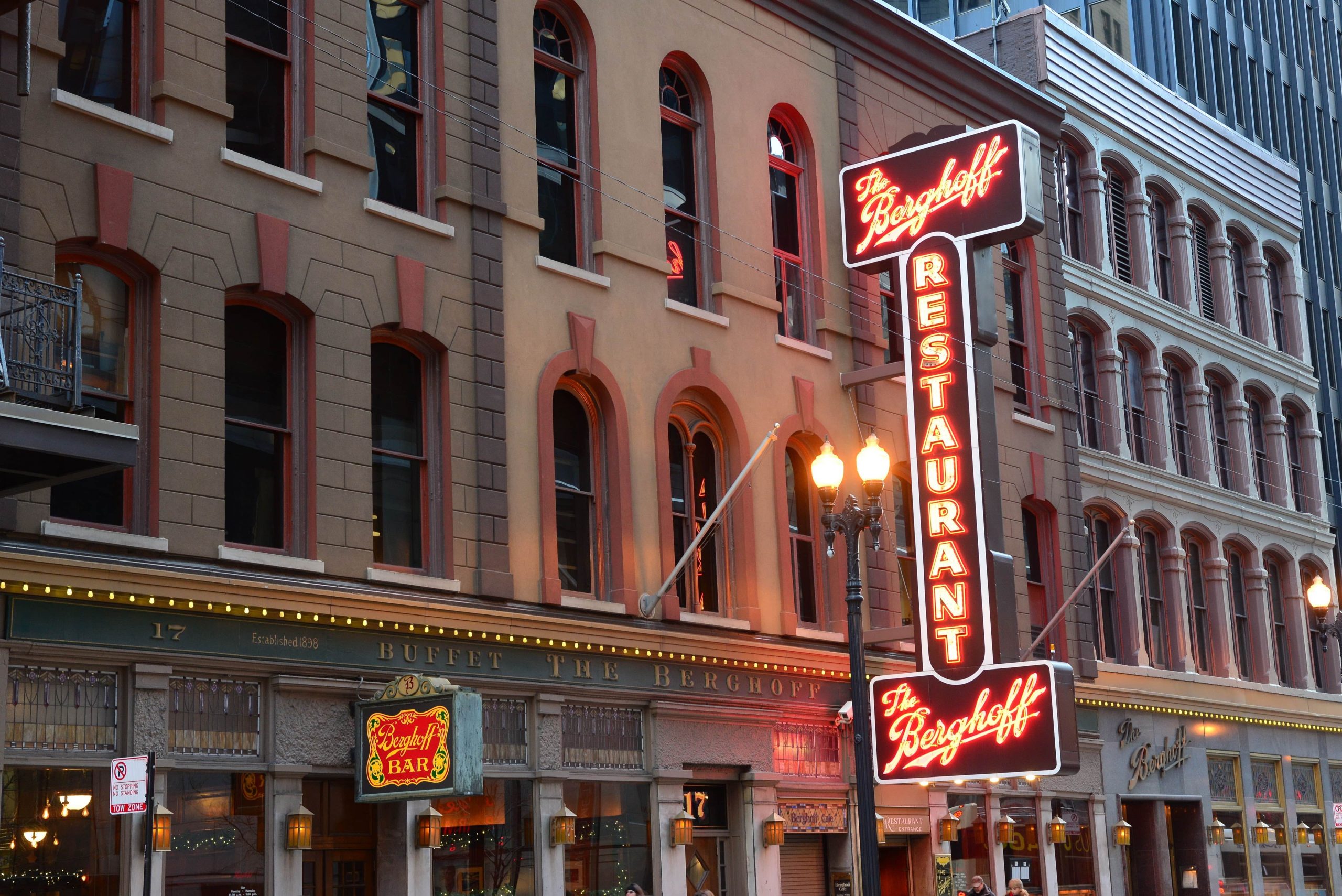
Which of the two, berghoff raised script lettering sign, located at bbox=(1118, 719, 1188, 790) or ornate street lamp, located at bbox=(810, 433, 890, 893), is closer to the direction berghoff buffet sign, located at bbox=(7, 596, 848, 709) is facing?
the ornate street lamp

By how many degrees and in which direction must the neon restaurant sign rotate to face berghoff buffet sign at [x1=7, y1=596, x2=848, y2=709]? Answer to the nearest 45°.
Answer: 0° — it already faces it

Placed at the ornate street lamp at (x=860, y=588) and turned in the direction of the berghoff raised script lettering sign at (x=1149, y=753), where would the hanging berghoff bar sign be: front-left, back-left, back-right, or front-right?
back-left

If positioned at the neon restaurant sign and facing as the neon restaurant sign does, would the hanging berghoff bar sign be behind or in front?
in front

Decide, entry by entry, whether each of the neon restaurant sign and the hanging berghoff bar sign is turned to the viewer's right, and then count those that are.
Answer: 0

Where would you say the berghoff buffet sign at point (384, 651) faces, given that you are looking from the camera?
facing the viewer and to the right of the viewer

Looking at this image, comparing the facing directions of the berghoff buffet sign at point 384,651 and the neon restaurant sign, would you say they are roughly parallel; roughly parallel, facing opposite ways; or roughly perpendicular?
roughly perpendicular

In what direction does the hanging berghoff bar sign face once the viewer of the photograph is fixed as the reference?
facing the viewer and to the left of the viewer

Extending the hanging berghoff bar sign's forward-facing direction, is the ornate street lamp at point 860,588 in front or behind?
behind

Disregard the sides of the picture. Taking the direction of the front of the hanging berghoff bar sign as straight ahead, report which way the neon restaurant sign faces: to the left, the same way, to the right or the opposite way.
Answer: the same way

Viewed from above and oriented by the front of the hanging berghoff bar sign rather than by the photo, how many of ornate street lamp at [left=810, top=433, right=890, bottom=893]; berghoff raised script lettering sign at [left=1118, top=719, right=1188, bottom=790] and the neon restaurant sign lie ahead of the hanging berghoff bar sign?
0

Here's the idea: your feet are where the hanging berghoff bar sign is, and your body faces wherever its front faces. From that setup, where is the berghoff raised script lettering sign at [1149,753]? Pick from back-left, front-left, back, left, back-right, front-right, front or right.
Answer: back

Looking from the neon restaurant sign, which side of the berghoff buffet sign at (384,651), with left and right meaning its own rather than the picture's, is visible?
left

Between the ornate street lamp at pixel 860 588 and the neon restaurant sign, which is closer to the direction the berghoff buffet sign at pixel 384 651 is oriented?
the ornate street lamp

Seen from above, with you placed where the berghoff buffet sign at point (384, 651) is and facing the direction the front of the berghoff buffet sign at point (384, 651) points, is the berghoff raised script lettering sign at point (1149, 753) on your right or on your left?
on your left
